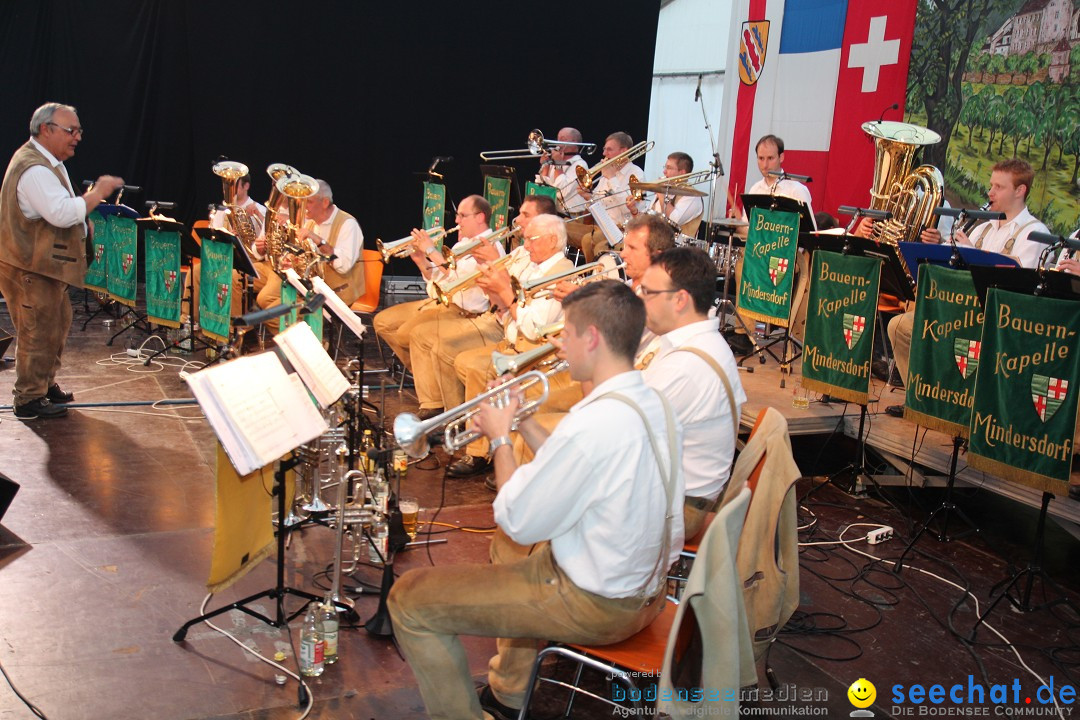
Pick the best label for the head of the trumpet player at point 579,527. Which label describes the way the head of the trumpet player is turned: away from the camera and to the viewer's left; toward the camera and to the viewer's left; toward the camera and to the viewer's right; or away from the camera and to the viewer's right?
away from the camera and to the viewer's left

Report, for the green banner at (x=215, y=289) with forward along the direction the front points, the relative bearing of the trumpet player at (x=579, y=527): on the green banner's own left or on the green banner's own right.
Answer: on the green banner's own left

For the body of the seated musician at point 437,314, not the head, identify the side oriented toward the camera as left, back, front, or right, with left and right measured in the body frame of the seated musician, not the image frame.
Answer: left

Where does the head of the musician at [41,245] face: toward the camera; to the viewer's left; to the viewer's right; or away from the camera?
to the viewer's right

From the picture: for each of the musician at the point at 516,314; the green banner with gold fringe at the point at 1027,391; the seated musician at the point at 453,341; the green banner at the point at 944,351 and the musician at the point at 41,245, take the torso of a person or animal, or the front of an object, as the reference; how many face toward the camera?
2

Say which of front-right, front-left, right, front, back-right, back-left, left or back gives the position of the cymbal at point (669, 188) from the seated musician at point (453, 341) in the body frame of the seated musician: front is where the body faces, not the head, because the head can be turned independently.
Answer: back-right

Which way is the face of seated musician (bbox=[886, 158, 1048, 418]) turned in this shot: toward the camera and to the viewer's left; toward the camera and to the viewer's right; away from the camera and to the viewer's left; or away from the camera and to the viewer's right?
toward the camera and to the viewer's left

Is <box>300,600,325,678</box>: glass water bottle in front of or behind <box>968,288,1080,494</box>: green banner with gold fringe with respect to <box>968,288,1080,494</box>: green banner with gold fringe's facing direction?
in front

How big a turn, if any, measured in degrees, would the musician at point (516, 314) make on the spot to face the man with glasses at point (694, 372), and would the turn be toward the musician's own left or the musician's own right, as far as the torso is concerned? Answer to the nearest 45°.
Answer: approximately 90° to the musician's own left

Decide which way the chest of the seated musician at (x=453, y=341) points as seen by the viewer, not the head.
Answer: to the viewer's left

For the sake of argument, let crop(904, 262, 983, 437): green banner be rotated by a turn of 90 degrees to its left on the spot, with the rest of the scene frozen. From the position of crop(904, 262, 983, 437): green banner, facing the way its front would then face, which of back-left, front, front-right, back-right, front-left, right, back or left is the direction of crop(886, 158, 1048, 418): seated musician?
left

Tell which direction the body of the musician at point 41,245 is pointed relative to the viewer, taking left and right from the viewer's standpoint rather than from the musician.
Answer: facing to the right of the viewer

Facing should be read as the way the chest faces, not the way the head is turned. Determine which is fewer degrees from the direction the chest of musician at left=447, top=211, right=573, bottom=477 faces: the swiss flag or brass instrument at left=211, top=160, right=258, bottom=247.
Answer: the brass instrument
